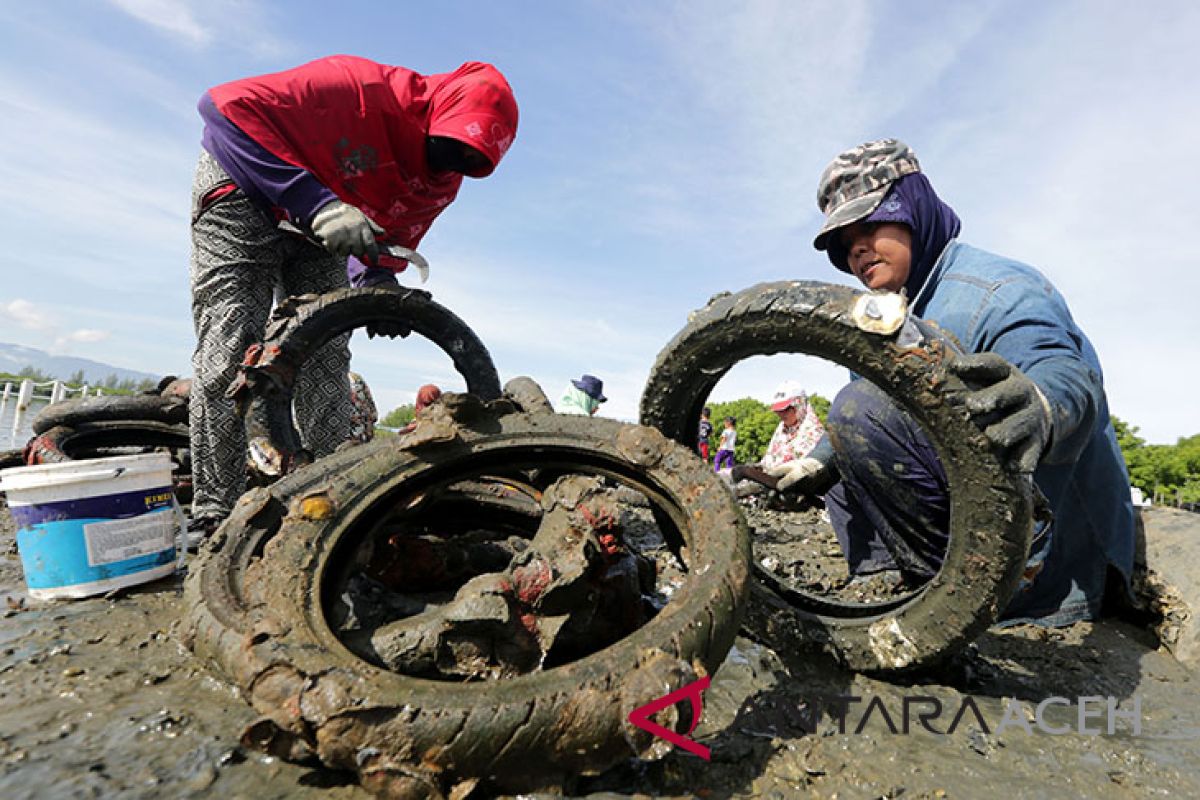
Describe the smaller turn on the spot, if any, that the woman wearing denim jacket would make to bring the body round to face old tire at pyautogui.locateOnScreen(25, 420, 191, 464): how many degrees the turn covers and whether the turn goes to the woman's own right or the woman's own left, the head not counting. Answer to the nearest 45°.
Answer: approximately 45° to the woman's own right

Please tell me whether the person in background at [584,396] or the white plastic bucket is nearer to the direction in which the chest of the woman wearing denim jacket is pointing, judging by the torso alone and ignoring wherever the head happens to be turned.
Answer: the white plastic bucket

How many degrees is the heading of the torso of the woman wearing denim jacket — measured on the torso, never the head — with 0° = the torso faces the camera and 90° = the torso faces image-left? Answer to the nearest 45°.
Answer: approximately 45°

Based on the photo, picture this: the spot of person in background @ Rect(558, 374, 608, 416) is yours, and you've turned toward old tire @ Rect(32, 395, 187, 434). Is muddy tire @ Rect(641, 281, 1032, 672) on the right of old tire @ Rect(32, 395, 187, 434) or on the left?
left

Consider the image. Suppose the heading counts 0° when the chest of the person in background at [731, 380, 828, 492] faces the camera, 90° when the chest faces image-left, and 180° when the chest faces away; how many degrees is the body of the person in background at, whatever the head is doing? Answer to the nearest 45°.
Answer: approximately 45°

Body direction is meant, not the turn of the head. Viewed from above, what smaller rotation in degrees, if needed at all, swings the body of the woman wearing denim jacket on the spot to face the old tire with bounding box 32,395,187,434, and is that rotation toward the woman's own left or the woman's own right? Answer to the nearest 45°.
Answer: approximately 45° to the woman's own right

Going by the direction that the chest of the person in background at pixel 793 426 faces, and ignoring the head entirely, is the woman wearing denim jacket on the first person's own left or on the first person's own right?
on the first person's own left

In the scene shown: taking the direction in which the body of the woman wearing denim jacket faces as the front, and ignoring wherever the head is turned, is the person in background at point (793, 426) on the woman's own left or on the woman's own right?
on the woman's own right
